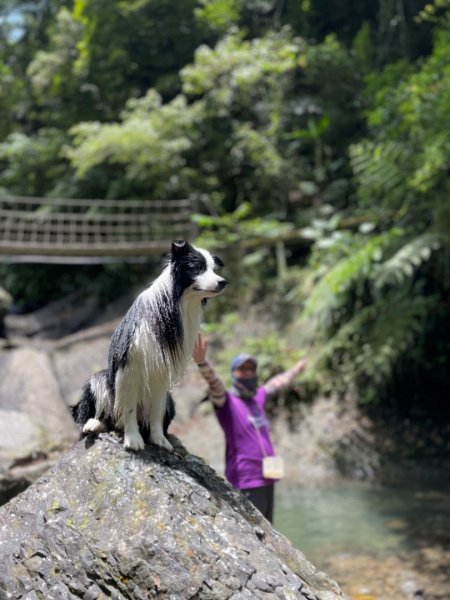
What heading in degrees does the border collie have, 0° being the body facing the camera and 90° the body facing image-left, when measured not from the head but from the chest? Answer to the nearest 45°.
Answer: approximately 315°

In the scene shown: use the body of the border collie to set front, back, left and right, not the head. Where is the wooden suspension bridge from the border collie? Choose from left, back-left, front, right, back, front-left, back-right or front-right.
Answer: back-left

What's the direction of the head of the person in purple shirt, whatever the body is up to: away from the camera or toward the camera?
toward the camera
